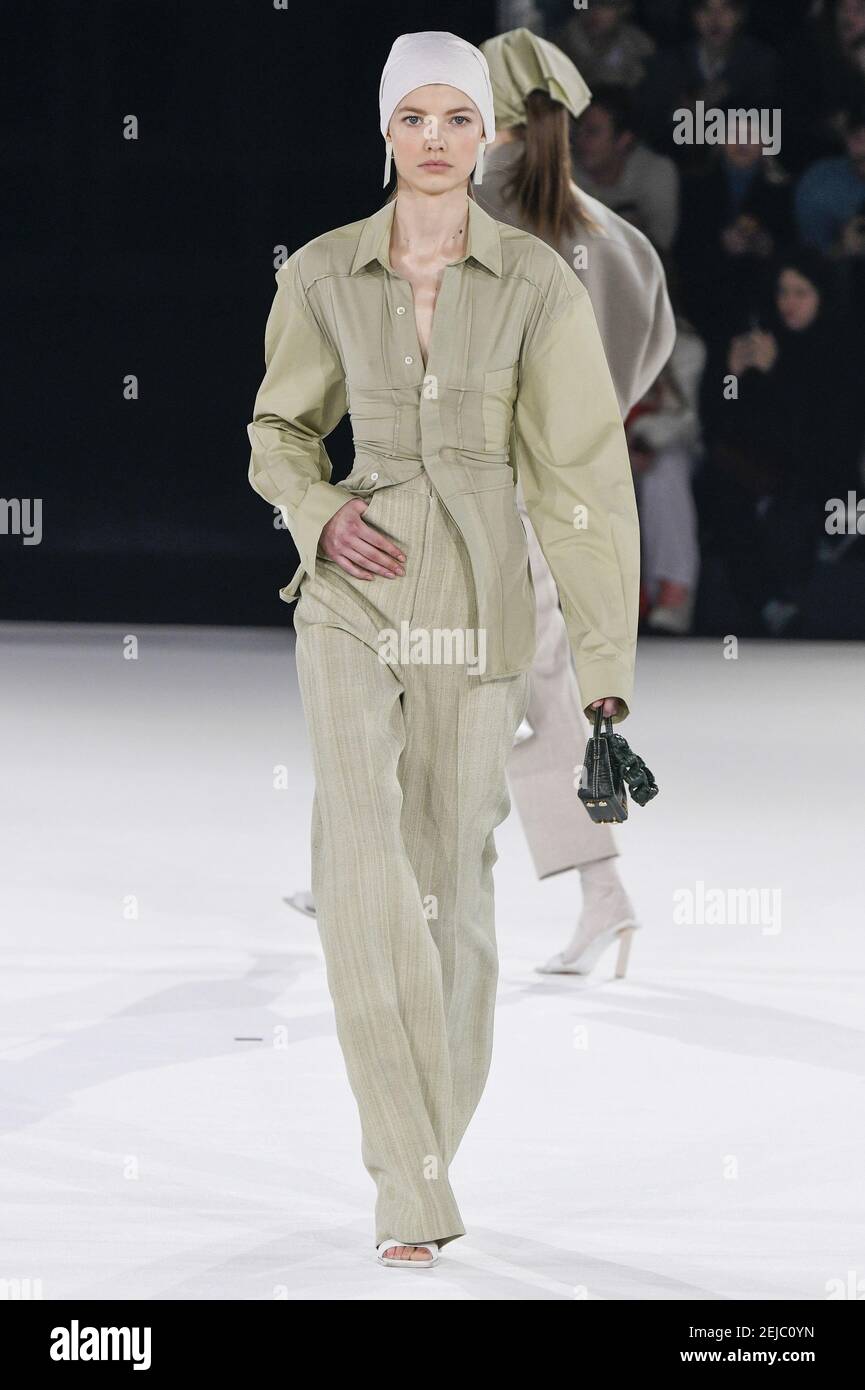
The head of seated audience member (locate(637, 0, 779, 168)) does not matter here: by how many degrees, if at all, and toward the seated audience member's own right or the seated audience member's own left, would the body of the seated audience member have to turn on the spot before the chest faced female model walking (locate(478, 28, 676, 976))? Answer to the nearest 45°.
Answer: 0° — they already face them

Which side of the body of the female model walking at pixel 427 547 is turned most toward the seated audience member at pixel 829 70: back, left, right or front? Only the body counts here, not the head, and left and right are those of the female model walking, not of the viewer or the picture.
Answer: back

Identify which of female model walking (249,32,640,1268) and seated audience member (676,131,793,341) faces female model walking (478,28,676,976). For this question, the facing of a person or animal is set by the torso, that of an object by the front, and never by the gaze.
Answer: the seated audience member

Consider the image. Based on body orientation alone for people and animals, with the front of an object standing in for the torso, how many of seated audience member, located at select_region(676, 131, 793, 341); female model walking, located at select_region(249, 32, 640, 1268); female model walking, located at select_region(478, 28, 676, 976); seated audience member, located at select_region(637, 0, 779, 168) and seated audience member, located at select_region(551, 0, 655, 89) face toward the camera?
4

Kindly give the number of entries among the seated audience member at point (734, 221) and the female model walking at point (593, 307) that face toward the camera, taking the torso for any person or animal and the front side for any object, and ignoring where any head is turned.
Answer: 1

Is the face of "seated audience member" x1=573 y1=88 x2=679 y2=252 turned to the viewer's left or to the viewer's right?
to the viewer's left

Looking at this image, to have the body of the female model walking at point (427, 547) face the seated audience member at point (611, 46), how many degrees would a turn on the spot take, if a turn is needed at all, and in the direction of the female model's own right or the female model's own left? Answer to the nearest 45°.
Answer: approximately 180°
